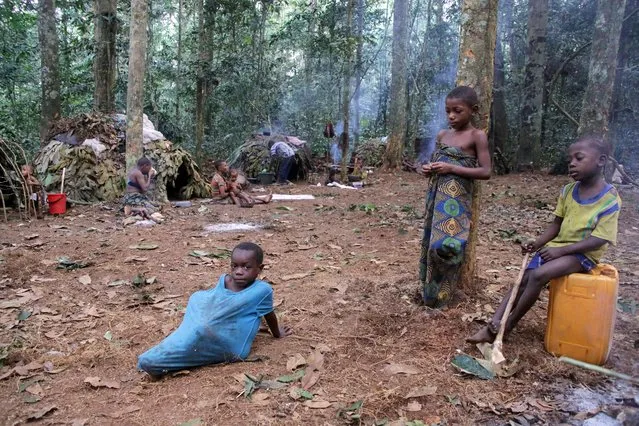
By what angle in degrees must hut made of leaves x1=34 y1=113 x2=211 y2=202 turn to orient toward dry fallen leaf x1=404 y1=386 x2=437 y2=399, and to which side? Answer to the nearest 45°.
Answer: approximately 45° to its right

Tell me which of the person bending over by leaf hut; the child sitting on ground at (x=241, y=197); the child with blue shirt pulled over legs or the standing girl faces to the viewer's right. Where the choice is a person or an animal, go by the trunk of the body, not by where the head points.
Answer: the child sitting on ground

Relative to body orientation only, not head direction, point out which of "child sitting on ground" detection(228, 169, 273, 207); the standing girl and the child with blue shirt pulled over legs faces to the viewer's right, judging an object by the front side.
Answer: the child sitting on ground

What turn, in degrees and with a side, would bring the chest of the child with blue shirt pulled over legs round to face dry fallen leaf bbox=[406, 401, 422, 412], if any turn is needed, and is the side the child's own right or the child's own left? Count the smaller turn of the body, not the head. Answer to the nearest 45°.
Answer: approximately 90° to the child's own left

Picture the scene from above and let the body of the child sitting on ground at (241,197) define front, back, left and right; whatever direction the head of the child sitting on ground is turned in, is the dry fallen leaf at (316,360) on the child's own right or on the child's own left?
on the child's own right

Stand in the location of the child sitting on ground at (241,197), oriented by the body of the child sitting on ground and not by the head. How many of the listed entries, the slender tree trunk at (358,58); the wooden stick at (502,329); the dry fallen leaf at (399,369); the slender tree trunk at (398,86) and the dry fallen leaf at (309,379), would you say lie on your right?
3

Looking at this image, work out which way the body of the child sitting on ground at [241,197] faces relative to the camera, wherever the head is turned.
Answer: to the viewer's right

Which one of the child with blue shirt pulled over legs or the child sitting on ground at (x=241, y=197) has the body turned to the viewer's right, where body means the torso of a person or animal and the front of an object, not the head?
the child sitting on ground
